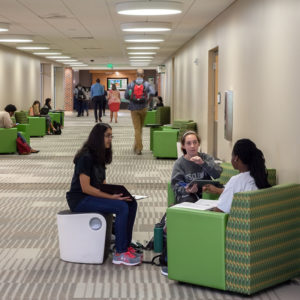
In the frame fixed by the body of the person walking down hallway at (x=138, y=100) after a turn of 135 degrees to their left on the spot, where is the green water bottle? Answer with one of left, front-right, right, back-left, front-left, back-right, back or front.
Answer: front-left

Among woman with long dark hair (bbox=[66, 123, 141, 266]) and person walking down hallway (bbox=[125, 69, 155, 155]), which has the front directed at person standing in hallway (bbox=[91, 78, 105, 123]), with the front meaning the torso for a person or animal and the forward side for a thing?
the person walking down hallway

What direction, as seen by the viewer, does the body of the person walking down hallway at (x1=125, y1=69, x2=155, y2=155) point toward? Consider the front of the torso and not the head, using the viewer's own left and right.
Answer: facing away from the viewer

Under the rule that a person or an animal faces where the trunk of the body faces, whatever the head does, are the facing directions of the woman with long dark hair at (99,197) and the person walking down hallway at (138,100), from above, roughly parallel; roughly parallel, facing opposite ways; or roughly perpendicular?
roughly perpendicular

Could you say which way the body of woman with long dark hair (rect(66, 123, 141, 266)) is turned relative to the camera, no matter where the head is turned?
to the viewer's right

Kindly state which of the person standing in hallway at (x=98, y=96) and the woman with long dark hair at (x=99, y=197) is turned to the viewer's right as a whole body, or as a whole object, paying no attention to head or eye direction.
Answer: the woman with long dark hair

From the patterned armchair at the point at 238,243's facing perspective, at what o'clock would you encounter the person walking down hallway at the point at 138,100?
The person walking down hallway is roughly at 1 o'clock from the patterned armchair.

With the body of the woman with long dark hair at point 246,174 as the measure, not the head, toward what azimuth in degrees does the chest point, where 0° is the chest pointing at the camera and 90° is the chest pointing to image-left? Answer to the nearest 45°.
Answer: approximately 135°

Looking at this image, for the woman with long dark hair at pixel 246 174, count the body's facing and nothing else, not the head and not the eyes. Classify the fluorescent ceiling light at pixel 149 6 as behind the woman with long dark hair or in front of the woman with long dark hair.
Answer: in front
